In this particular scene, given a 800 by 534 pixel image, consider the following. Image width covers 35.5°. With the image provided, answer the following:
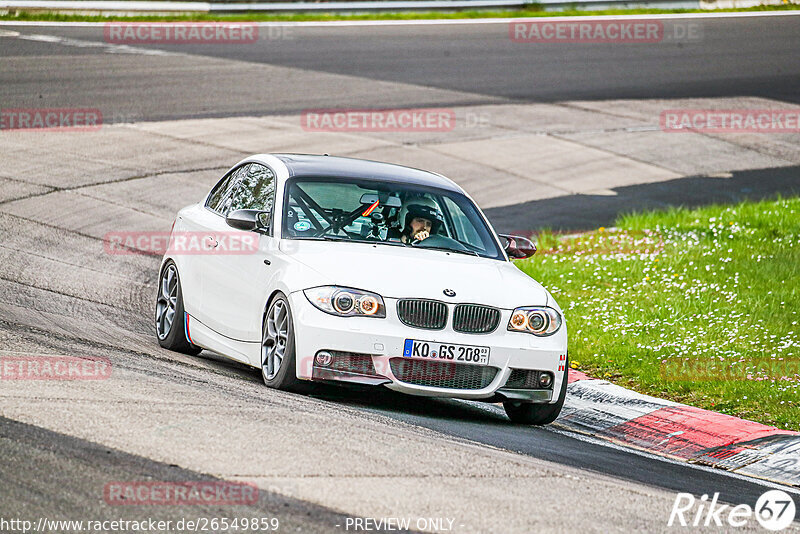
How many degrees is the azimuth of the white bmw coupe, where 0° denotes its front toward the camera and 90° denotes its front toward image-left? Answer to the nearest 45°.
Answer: approximately 315°
